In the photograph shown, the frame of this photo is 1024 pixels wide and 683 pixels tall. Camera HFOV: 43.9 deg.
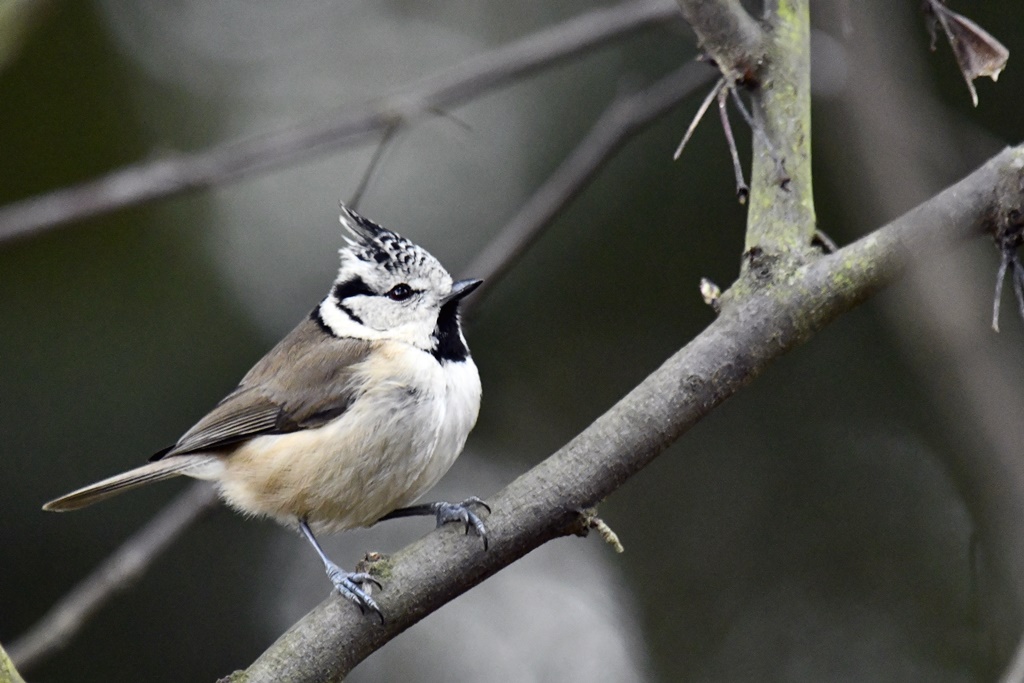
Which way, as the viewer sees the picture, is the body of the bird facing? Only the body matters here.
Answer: to the viewer's right

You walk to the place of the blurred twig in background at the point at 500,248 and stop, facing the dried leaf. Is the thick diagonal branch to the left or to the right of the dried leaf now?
right
